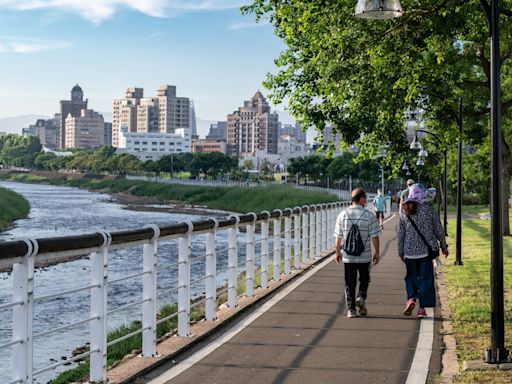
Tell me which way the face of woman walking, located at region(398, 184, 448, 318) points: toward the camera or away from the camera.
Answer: away from the camera

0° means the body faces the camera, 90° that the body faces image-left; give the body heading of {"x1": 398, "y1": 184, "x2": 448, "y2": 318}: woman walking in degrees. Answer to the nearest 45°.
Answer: approximately 180°

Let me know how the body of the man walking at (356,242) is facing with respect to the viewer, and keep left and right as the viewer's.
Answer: facing away from the viewer

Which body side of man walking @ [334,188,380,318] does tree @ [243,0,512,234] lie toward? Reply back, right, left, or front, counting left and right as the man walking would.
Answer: front

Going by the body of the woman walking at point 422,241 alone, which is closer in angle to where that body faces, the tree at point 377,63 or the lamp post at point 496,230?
the tree

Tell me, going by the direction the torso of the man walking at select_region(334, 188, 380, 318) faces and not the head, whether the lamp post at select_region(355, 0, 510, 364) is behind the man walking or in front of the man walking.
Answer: behind

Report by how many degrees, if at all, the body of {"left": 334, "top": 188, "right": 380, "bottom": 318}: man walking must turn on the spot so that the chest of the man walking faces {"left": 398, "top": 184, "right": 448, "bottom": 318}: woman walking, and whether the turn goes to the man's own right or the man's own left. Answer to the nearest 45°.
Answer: approximately 90° to the man's own right

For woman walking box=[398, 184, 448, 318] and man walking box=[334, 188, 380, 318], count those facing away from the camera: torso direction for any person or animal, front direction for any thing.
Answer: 2

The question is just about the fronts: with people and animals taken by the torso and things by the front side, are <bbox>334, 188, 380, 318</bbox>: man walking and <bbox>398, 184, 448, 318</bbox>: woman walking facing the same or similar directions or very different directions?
same or similar directions

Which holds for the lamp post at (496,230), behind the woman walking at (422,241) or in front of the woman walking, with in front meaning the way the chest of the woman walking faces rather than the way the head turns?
behind

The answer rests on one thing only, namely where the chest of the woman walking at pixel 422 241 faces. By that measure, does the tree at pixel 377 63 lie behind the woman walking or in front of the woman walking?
in front
